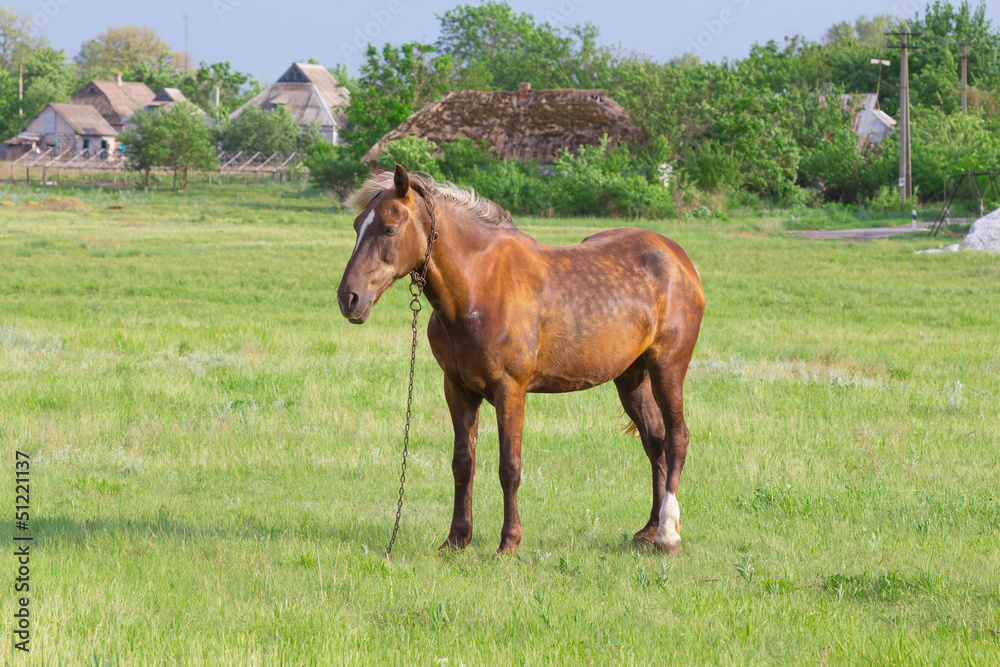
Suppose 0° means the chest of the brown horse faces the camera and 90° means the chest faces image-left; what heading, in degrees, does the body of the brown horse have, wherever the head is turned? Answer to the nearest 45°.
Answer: approximately 45°

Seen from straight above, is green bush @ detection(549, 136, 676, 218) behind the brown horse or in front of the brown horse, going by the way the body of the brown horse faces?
behind
